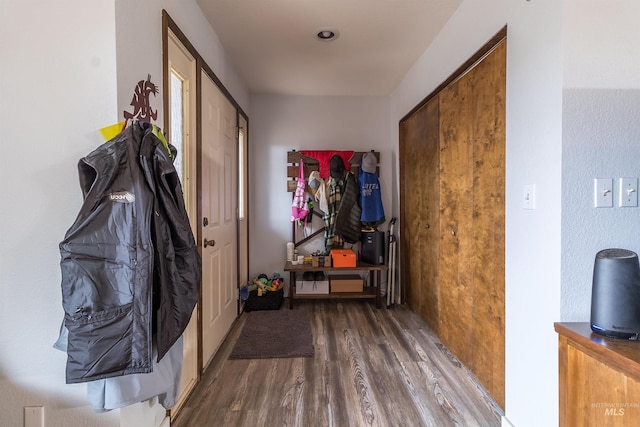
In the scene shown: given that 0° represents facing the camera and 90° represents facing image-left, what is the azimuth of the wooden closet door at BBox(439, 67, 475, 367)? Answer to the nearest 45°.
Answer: approximately 45°

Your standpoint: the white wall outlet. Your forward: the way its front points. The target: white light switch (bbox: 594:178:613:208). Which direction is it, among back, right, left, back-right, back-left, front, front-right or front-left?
front-left

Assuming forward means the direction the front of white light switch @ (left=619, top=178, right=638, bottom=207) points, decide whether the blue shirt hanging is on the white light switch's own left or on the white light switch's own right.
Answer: on the white light switch's own right

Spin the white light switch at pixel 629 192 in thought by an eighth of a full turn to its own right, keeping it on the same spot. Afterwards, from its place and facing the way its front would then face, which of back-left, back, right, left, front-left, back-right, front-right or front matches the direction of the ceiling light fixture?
front-right

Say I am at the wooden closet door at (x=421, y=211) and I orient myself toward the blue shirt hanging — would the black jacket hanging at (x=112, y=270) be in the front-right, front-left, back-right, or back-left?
back-left

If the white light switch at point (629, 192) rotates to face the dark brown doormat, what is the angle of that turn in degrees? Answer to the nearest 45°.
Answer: approximately 90° to its right
